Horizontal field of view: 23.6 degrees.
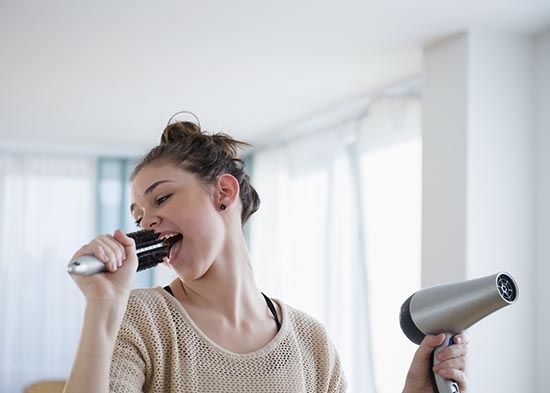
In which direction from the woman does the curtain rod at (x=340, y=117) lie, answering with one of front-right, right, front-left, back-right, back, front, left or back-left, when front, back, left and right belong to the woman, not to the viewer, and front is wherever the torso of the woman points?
back

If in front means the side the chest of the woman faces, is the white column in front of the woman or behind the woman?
behind

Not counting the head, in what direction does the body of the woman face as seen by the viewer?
toward the camera

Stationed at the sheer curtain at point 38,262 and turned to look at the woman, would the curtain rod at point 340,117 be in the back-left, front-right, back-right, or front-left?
front-left

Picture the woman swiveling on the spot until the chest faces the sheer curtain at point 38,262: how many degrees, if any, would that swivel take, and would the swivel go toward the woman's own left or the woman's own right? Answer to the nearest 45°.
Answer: approximately 180°

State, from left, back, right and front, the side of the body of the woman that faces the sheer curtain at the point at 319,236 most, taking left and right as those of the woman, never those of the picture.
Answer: back

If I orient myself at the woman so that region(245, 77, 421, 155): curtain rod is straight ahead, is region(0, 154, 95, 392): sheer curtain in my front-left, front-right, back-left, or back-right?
front-left
